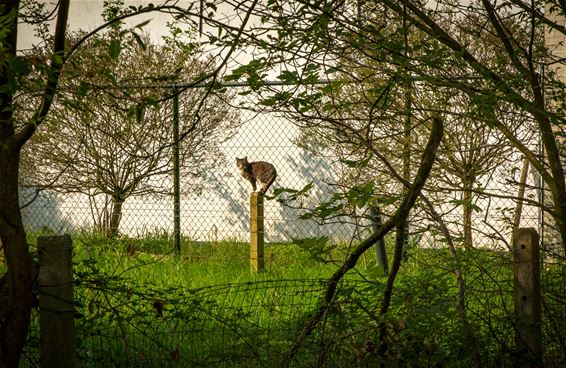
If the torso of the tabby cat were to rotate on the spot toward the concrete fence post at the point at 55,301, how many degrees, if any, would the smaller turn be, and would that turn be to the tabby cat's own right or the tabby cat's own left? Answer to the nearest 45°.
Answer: approximately 90° to the tabby cat's own left

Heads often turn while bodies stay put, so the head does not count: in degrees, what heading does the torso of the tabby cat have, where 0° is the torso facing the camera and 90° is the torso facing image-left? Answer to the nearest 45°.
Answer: approximately 90°

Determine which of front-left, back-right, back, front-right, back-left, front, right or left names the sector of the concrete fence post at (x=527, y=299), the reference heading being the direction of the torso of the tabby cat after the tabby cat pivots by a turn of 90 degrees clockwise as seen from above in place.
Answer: back
